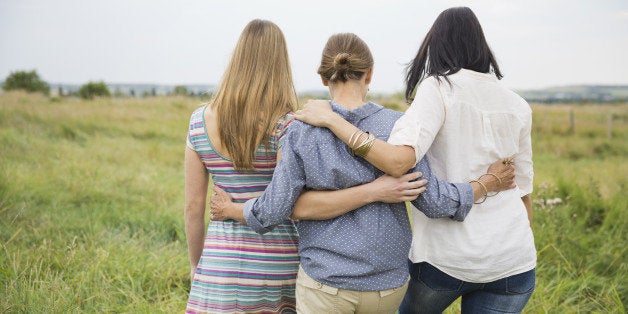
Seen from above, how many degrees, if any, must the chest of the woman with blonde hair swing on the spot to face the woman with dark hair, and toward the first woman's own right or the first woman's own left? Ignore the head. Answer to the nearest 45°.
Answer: approximately 90° to the first woman's own right

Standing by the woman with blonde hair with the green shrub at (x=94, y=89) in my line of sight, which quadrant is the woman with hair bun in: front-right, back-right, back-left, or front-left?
back-right

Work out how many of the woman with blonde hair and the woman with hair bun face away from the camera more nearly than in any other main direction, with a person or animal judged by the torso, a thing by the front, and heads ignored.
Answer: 2

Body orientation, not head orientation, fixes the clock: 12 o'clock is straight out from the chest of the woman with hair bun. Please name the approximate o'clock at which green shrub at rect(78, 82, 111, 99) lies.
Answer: The green shrub is roughly at 11 o'clock from the woman with hair bun.

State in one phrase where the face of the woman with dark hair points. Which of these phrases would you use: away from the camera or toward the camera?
away from the camera

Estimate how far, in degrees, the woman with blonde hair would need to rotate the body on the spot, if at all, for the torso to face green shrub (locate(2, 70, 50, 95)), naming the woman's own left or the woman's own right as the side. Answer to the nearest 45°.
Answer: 0° — they already face it

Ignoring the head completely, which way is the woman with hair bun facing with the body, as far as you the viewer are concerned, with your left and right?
facing away from the viewer

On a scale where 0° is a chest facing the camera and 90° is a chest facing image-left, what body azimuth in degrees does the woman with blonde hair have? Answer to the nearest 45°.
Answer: approximately 180°
